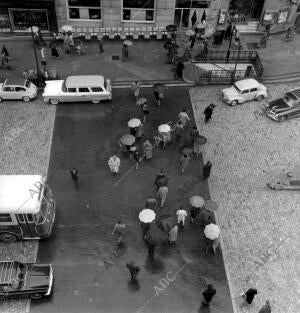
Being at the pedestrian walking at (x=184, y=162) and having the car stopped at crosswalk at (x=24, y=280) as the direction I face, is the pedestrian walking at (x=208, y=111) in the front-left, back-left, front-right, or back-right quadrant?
back-right

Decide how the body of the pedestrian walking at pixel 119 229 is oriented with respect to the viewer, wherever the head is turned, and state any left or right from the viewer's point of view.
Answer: facing away from the viewer

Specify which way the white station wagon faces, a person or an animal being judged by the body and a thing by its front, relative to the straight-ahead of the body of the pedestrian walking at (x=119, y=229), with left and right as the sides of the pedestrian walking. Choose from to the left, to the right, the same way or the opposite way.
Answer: to the left

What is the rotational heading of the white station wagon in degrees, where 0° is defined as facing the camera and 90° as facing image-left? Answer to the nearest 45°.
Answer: approximately 90°

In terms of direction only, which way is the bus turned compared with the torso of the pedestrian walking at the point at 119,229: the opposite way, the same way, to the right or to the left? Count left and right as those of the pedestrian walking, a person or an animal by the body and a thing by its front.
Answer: to the right

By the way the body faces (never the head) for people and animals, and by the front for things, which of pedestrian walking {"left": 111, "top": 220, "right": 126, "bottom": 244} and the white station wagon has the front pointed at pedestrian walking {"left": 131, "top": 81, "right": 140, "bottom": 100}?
pedestrian walking {"left": 111, "top": 220, "right": 126, "bottom": 244}

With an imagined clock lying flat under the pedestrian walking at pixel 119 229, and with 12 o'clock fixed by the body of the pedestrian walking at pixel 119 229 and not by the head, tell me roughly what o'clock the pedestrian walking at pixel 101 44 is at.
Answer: the pedestrian walking at pixel 101 44 is roughly at 12 o'clock from the pedestrian walking at pixel 119 229.

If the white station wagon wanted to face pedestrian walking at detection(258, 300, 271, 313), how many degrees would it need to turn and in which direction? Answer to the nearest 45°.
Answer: approximately 135° to its left

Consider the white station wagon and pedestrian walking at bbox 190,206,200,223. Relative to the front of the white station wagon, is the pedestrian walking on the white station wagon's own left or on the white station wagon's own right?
on the white station wagon's own left

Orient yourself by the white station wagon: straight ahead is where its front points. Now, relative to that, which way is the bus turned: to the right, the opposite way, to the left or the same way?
the opposite way

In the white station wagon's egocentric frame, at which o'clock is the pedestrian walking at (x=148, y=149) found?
The pedestrian walking is roughly at 8 o'clock from the white station wagon.
